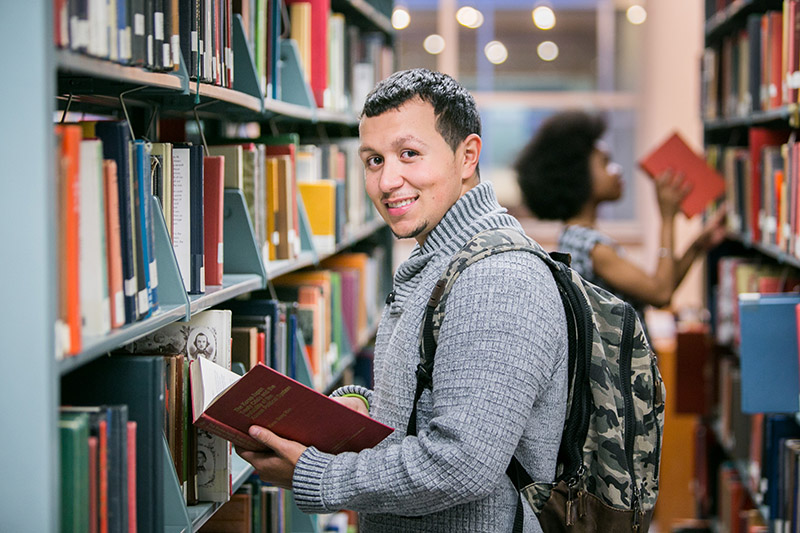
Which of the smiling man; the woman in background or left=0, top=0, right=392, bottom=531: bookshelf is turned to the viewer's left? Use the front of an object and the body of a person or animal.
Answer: the smiling man

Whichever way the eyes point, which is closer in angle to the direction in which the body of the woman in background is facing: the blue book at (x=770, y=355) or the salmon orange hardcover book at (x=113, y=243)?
the blue book

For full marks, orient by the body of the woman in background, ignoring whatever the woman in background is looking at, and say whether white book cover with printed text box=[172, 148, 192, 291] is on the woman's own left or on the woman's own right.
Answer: on the woman's own right

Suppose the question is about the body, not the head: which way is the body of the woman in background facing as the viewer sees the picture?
to the viewer's right

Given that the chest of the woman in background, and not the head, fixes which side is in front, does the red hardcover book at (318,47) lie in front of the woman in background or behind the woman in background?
behind

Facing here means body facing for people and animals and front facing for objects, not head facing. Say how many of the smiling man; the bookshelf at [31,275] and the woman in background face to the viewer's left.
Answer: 1

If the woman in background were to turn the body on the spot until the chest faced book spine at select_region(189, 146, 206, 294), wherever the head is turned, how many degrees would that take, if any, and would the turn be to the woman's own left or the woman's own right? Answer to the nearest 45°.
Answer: approximately 90° to the woman's own right

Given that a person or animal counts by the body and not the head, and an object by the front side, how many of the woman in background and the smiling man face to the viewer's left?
1

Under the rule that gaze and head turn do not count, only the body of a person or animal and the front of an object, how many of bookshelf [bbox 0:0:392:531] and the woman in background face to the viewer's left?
0

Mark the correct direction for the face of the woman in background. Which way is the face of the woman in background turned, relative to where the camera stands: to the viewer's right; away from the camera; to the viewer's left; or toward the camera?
to the viewer's right

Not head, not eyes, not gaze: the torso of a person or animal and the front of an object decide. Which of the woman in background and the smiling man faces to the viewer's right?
the woman in background

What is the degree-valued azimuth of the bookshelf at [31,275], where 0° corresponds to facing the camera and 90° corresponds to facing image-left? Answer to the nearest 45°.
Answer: approximately 315°

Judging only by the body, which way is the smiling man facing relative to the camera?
to the viewer's left

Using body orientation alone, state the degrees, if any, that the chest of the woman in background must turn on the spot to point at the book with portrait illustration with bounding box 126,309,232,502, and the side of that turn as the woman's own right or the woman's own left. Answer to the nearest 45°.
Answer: approximately 90° to the woman's own right
